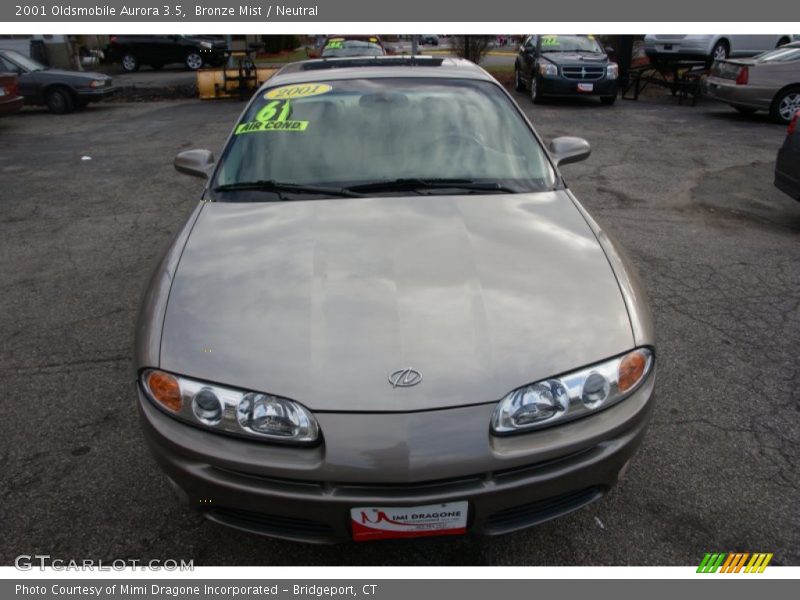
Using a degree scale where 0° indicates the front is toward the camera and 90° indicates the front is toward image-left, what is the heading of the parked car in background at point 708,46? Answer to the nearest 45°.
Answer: approximately 225°

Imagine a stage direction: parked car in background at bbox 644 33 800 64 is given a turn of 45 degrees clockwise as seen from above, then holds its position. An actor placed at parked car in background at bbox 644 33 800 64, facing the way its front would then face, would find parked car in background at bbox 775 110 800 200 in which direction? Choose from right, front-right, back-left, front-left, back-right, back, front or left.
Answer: right

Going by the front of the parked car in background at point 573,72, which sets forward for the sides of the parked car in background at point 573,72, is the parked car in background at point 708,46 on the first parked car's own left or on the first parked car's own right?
on the first parked car's own left

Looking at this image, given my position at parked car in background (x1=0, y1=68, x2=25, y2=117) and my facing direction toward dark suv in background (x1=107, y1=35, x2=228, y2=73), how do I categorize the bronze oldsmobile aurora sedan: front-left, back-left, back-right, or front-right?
back-right

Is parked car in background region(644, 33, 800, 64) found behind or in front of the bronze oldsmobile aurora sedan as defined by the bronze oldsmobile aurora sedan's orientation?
behind

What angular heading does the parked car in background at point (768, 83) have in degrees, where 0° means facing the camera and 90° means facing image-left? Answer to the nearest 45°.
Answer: approximately 225°

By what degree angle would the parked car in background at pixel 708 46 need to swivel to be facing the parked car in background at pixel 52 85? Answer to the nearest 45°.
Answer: approximately 180°

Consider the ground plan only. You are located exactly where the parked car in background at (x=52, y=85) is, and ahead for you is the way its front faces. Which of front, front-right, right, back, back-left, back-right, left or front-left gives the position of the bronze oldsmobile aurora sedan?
front-right

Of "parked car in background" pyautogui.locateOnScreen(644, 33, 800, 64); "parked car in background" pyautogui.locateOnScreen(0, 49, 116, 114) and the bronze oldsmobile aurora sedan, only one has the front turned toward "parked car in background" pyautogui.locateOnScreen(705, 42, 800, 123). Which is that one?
"parked car in background" pyautogui.locateOnScreen(0, 49, 116, 114)

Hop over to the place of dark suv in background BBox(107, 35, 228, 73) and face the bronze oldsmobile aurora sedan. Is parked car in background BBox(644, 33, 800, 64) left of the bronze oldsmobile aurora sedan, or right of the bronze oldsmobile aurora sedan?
left

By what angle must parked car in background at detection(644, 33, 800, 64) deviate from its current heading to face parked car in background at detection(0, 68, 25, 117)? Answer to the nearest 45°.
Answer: approximately 180°

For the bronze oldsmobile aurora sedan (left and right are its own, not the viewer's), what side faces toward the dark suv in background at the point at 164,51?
back

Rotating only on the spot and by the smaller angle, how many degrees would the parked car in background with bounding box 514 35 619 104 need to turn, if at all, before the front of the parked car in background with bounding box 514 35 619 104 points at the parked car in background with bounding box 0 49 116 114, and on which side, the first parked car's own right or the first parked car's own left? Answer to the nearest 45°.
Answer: approximately 135° to the first parked car's own right
